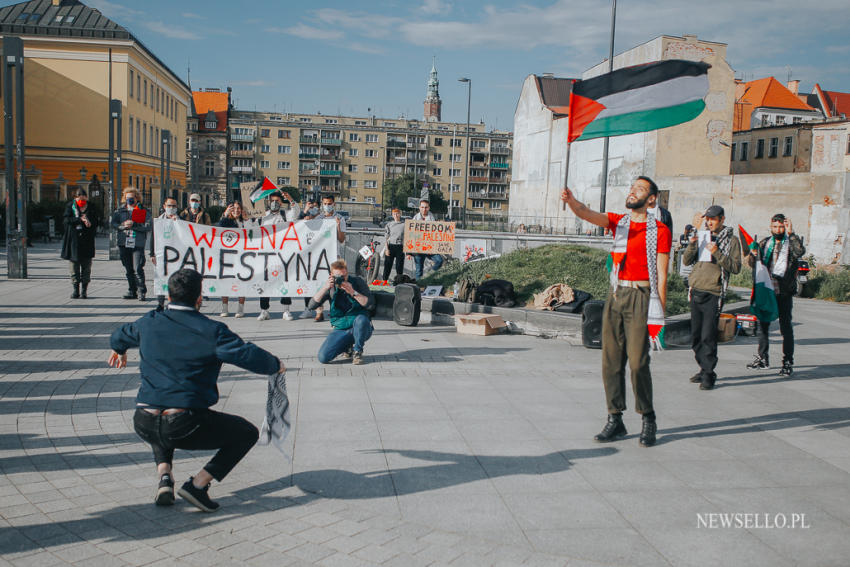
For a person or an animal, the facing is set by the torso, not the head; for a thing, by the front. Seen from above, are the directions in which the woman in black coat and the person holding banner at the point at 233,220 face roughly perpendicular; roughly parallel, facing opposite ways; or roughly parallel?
roughly parallel

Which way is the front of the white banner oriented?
toward the camera

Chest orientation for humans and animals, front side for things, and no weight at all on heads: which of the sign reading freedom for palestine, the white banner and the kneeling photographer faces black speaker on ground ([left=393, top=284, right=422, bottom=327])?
the sign reading freedom for palestine

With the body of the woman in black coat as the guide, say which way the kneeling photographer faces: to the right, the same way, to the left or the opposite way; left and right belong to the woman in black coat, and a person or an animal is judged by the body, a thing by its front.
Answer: the same way

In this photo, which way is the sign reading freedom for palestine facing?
toward the camera

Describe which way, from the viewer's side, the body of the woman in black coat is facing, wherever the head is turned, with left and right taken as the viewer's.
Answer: facing the viewer

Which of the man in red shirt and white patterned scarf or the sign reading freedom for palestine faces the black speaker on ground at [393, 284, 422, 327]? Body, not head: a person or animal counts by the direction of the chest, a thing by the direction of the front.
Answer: the sign reading freedom for palestine

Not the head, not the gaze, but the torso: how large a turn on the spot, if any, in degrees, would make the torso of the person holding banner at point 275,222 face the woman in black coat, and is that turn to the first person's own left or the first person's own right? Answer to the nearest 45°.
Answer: approximately 135° to the first person's own right

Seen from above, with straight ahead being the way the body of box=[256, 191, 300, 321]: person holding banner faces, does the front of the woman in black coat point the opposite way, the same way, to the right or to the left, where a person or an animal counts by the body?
the same way

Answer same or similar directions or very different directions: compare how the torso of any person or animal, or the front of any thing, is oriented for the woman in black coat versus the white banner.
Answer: same or similar directions

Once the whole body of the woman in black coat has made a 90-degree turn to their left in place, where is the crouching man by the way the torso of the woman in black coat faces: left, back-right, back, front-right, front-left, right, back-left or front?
right

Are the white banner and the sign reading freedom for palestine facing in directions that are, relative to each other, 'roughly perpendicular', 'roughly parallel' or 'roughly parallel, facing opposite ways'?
roughly parallel

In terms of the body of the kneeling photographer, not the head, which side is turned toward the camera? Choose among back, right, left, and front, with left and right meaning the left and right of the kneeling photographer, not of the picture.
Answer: front

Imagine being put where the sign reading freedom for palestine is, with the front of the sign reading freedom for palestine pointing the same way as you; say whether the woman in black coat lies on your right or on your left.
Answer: on your right

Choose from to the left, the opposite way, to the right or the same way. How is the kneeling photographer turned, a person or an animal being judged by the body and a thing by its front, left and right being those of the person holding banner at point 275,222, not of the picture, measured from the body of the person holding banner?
the same way

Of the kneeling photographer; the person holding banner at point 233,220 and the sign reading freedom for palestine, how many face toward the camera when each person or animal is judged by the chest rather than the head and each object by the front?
3

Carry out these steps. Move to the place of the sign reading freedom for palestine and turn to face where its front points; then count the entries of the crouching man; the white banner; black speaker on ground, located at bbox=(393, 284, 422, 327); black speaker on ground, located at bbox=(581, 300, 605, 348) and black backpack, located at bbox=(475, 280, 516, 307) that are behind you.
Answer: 0

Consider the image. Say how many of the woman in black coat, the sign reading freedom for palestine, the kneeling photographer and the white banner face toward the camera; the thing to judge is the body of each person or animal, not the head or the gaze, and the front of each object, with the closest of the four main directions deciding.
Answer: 4

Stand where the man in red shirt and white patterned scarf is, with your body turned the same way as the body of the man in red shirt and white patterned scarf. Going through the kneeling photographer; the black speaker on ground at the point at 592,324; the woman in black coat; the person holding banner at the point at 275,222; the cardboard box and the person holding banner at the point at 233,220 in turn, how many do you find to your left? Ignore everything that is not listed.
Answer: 0

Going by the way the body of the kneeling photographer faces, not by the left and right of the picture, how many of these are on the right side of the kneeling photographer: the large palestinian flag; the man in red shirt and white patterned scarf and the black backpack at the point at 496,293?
0

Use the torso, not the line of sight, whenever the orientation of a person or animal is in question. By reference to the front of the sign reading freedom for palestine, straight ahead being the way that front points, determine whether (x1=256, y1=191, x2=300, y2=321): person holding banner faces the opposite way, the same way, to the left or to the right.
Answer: the same way
